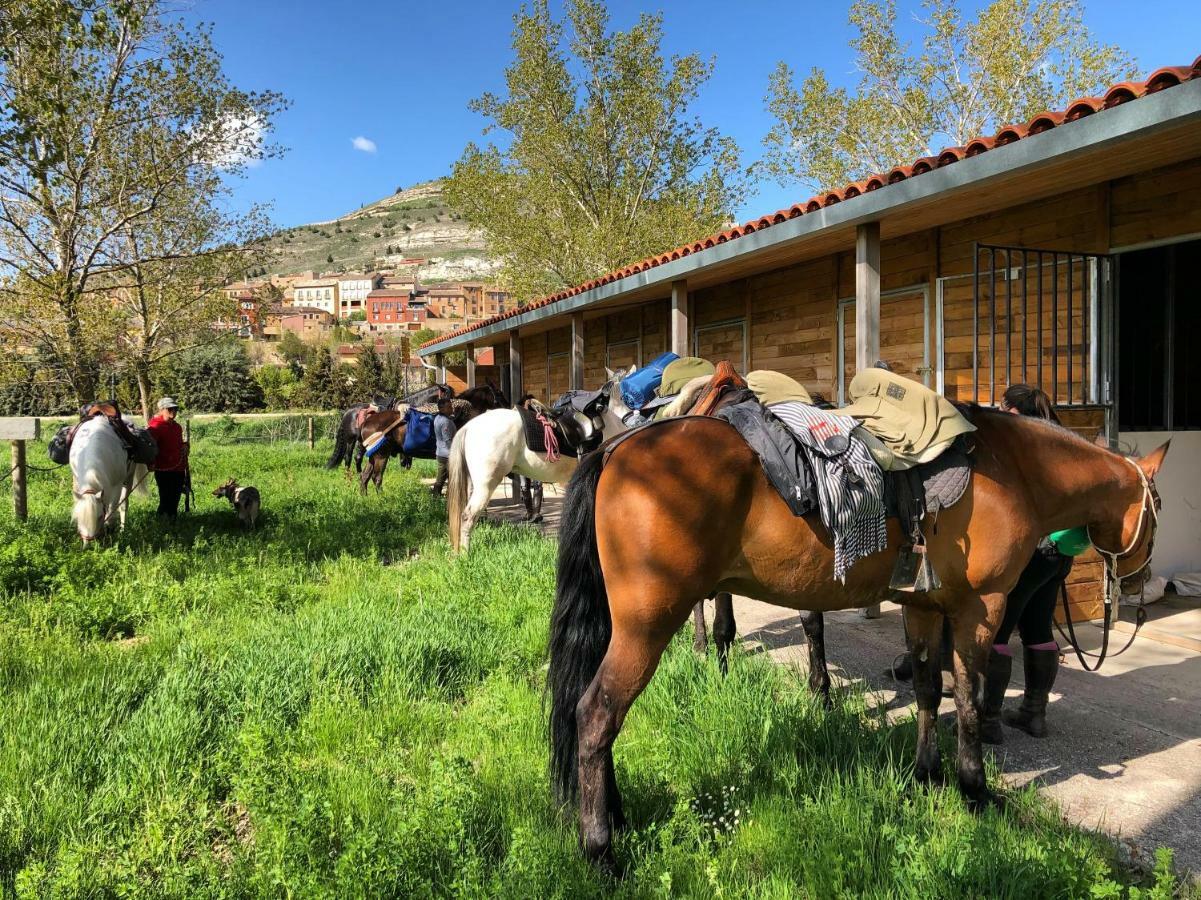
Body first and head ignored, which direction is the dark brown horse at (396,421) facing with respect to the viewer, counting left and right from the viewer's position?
facing to the right of the viewer

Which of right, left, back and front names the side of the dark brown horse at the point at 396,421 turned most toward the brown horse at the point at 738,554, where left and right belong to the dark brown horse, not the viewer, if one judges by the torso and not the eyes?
right

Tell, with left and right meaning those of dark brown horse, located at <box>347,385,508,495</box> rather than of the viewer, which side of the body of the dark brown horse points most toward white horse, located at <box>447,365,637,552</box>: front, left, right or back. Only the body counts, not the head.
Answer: right

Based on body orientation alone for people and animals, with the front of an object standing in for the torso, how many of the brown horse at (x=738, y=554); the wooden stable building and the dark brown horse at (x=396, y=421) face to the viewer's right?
2

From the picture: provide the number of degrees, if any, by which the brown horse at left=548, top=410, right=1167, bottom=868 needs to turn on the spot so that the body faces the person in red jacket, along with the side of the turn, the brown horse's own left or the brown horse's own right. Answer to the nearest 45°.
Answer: approximately 135° to the brown horse's own left

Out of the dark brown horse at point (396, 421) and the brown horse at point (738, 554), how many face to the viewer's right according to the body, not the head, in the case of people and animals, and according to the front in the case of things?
2

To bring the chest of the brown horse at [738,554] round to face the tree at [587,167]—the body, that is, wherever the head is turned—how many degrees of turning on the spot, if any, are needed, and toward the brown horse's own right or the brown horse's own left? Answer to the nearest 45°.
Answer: approximately 90° to the brown horse's own left

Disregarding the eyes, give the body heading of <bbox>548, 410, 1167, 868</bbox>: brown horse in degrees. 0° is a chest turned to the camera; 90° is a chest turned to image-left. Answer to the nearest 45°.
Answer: approximately 270°
